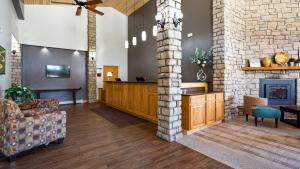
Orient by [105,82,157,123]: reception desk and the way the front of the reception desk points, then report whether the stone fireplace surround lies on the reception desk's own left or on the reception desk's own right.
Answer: on the reception desk's own left

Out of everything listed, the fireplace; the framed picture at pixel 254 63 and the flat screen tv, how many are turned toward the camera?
3

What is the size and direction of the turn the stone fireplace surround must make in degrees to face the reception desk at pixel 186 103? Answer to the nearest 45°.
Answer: approximately 45° to its right

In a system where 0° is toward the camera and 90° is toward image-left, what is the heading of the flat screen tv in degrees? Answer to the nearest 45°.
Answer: approximately 0°

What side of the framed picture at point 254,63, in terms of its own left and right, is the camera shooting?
front

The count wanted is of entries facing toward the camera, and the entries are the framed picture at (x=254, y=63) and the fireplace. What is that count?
2

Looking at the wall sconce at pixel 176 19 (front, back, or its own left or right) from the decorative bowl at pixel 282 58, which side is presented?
left

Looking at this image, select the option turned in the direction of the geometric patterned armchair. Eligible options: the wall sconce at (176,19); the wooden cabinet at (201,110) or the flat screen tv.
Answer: the flat screen tv

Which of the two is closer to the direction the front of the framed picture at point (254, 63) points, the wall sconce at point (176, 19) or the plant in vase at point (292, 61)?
the wall sconce

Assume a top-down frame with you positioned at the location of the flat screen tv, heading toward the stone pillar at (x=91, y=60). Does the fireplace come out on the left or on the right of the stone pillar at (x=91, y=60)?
right

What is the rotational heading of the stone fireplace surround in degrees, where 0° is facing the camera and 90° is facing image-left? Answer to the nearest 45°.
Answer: approximately 0°

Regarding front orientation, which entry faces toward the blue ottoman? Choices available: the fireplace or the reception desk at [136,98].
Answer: the fireplace

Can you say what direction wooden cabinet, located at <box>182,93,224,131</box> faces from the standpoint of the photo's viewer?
facing the viewer and to the right of the viewer

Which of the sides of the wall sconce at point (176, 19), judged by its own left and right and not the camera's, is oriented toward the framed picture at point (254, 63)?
left

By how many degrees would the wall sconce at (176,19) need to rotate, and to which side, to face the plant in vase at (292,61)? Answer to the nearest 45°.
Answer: approximately 90° to its left
